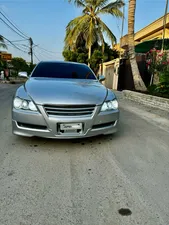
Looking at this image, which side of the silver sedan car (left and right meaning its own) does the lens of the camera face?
front

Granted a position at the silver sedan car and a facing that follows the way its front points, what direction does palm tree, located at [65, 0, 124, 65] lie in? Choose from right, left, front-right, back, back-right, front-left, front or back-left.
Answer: back
